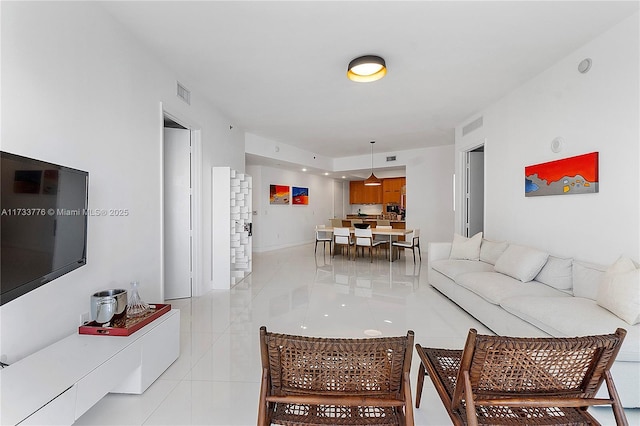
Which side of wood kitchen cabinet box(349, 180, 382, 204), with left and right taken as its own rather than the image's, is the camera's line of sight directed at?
front

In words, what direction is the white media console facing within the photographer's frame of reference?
facing the viewer and to the right of the viewer

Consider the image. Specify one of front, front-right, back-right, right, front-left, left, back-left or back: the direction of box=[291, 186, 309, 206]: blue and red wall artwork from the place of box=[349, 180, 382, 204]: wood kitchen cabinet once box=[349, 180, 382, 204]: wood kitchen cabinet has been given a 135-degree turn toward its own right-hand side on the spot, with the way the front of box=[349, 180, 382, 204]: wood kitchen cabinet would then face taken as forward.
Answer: left

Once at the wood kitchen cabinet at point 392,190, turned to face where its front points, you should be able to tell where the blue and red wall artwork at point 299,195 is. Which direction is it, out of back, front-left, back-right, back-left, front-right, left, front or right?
front-right

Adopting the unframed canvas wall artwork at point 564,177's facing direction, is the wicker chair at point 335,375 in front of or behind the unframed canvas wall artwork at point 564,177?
in front

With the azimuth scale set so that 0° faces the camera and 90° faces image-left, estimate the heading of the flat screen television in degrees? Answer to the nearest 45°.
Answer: approximately 315°

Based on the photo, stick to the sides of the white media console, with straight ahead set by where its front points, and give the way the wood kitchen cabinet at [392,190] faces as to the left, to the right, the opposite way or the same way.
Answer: to the right

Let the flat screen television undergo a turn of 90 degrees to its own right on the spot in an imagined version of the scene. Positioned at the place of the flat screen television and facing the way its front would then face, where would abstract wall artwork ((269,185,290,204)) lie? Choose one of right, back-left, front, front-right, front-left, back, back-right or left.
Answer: back

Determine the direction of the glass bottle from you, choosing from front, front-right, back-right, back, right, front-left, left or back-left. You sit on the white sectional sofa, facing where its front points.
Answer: front

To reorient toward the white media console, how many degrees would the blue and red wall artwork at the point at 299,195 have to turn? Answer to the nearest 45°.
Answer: approximately 45° to its right

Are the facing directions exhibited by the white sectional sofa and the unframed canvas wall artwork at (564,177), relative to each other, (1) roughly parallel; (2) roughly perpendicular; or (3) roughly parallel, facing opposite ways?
roughly parallel

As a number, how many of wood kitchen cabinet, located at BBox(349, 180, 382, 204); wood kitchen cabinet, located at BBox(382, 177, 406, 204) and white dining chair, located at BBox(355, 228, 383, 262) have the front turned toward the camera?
2

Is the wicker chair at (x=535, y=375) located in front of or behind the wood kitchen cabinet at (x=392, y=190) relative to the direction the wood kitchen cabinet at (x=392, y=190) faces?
in front

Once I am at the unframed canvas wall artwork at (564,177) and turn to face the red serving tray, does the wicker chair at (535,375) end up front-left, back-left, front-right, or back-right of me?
front-left

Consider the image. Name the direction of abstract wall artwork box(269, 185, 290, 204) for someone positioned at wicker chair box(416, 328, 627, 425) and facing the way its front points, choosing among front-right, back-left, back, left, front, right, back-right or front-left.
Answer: front

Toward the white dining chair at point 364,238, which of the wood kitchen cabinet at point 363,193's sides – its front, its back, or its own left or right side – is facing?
front

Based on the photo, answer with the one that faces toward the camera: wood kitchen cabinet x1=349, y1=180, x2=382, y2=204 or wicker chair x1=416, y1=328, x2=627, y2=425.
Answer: the wood kitchen cabinet

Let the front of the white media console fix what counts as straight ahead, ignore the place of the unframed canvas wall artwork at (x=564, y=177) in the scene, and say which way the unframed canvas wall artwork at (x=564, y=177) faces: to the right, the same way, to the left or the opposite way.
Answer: the opposite way

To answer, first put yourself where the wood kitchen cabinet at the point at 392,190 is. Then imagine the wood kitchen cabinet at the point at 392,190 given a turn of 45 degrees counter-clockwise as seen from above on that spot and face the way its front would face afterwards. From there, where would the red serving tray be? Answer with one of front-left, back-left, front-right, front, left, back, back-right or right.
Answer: front-right

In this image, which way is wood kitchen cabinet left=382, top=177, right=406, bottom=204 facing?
toward the camera

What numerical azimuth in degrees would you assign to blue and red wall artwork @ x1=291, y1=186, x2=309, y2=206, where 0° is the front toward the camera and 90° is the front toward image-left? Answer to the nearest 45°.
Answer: approximately 315°
